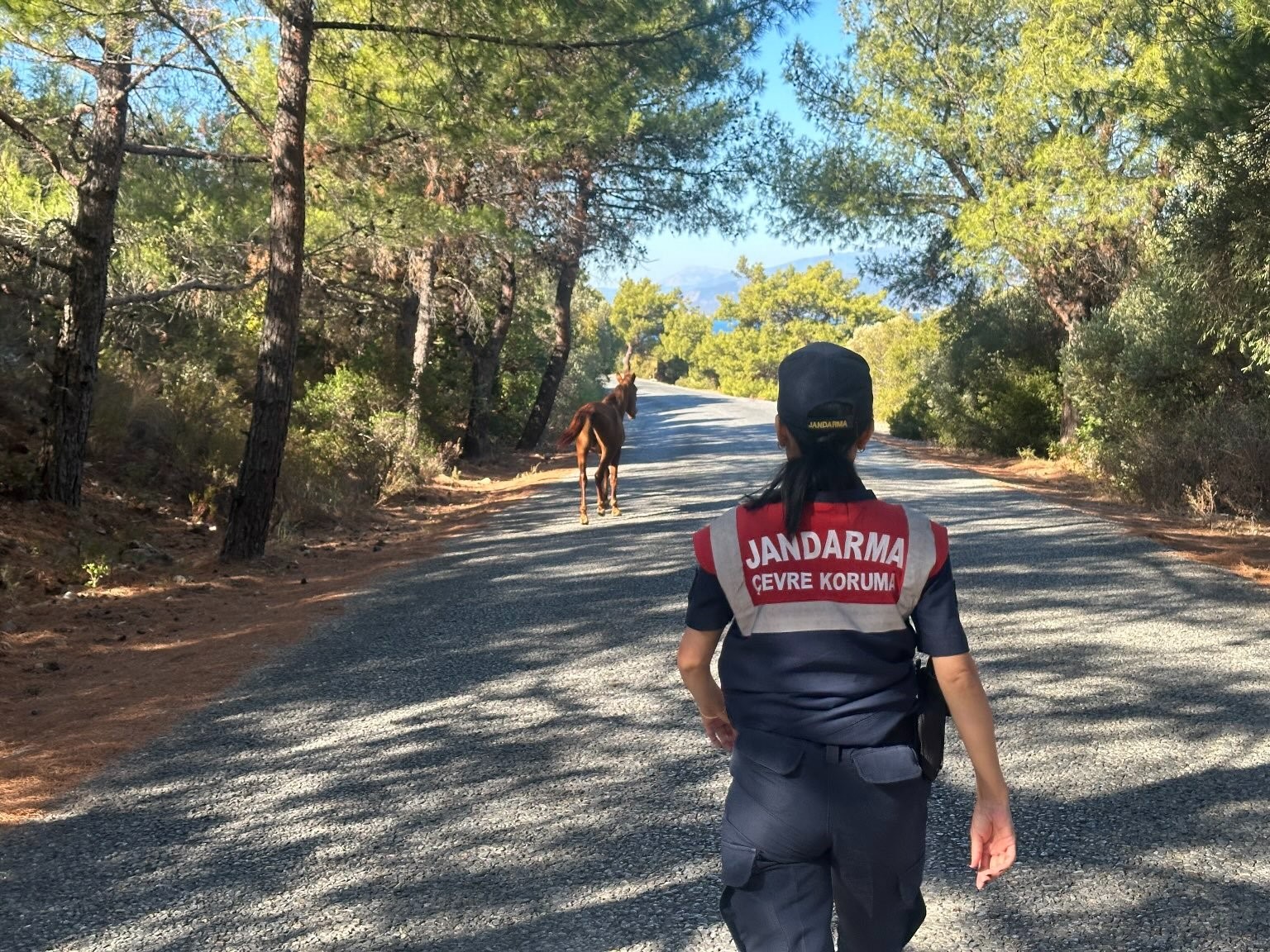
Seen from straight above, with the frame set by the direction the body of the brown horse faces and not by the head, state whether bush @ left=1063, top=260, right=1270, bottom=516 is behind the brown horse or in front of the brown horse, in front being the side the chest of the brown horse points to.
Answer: in front

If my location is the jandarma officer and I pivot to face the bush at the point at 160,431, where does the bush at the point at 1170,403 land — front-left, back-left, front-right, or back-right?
front-right

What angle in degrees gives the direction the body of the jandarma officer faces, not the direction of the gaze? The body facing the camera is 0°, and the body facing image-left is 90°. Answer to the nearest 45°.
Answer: approximately 180°

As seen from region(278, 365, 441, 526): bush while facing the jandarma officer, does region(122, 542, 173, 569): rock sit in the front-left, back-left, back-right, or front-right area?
front-right

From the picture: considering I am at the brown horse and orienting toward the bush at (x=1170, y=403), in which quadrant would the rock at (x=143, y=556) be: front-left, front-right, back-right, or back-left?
back-right

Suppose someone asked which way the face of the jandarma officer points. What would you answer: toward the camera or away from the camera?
away from the camera

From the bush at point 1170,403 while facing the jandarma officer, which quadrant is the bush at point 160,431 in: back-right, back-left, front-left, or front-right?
front-right

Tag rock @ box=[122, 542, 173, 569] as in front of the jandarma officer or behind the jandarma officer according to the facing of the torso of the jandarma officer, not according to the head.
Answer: in front

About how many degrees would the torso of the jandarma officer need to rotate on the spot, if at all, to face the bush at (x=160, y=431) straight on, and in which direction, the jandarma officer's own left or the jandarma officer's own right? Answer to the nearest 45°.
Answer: approximately 45° to the jandarma officer's own left
